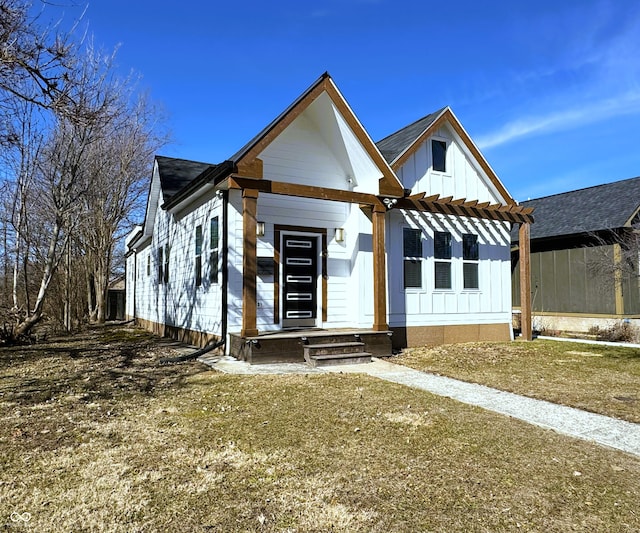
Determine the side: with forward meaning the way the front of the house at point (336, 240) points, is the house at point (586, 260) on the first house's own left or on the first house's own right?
on the first house's own left

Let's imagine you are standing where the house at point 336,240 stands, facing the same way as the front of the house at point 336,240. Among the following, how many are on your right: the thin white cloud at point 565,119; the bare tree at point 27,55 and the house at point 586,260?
1

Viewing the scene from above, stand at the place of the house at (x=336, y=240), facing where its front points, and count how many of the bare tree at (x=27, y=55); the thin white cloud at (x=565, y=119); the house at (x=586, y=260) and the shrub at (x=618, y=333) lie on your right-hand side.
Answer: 1

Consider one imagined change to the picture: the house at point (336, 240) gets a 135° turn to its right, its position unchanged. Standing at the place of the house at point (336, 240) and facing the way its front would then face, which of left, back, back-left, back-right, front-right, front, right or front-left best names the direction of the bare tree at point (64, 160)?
front

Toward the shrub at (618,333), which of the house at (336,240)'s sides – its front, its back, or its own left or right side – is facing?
left

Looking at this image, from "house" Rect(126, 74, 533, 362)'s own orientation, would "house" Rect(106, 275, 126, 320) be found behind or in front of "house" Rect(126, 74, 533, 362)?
behind

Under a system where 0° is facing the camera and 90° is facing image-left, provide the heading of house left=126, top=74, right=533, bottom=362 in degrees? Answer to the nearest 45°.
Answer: approximately 315°

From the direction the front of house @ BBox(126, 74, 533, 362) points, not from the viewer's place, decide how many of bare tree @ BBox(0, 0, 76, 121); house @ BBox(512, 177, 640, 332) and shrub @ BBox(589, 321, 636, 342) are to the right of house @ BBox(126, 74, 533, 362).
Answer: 1

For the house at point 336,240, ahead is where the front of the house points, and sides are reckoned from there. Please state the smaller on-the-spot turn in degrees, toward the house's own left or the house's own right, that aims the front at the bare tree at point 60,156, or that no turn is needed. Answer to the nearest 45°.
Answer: approximately 135° to the house's own right
